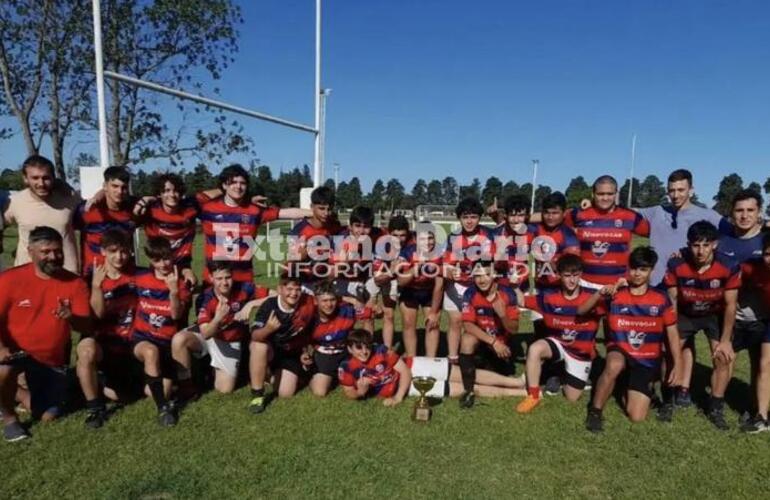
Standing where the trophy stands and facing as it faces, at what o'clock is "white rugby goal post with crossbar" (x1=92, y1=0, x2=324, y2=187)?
The white rugby goal post with crossbar is roughly at 4 o'clock from the trophy.

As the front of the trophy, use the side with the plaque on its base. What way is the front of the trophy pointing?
toward the camera
